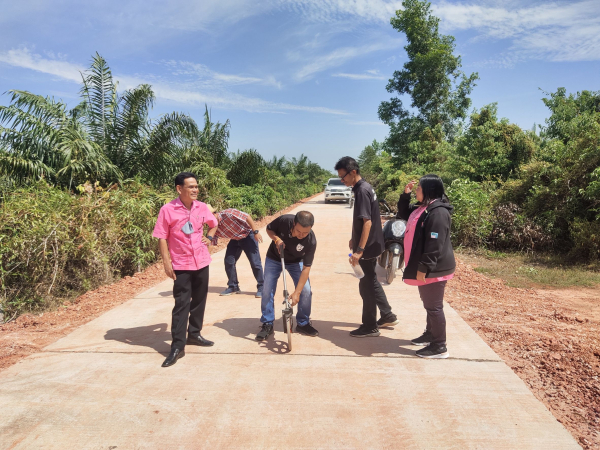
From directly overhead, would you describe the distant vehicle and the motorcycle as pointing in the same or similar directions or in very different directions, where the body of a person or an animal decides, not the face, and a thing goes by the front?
same or similar directions

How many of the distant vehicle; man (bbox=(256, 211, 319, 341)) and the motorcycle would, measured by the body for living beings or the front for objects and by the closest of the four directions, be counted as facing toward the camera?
3

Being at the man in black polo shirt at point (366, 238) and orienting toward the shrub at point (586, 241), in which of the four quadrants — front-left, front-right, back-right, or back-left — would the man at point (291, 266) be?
back-left

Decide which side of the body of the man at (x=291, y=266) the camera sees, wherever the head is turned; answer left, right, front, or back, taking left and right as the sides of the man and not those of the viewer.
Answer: front

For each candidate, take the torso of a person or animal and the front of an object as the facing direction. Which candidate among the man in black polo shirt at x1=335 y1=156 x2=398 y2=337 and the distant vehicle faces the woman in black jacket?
the distant vehicle

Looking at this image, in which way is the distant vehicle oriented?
toward the camera

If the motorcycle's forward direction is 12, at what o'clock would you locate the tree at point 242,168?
The tree is roughly at 5 o'clock from the motorcycle.

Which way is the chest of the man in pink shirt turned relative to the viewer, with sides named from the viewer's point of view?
facing the viewer and to the right of the viewer

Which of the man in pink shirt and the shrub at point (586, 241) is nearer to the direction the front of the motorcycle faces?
the man in pink shirt

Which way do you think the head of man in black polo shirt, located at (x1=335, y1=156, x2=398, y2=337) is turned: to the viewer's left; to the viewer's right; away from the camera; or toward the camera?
to the viewer's left

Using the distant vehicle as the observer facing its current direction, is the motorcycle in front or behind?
in front
